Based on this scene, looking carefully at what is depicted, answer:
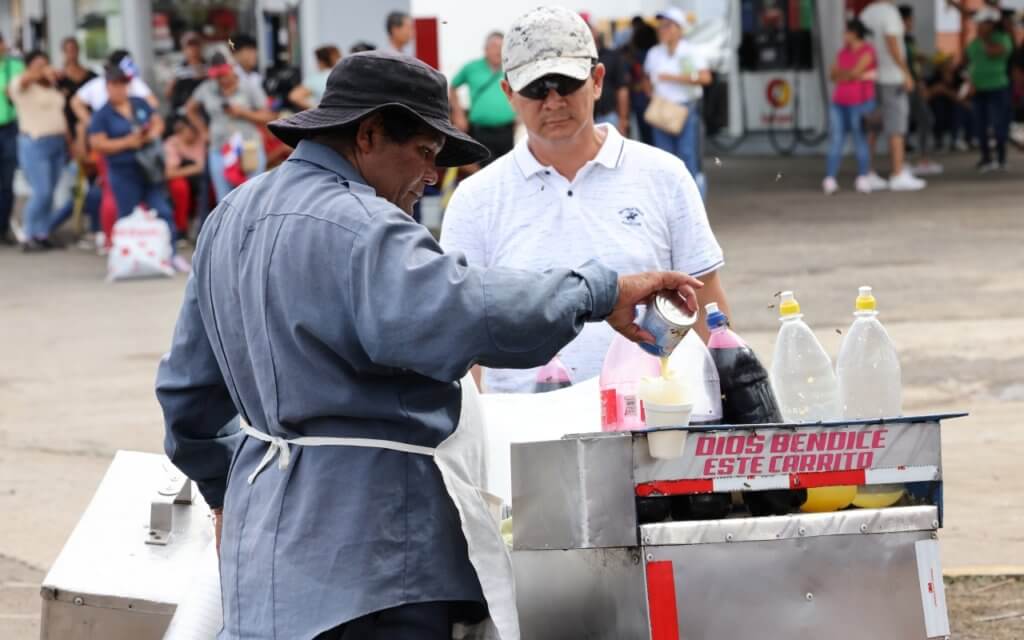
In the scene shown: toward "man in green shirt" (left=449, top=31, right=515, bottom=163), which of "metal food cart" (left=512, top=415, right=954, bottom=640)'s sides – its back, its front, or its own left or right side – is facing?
back

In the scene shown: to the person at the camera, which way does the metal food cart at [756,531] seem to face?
facing the viewer

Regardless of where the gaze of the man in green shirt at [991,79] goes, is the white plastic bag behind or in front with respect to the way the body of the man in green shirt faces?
in front

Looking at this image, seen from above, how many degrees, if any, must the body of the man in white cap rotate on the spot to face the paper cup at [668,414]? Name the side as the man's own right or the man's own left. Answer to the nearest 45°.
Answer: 0° — they already face it

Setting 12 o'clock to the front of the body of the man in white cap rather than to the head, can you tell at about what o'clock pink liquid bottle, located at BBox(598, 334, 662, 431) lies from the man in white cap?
The pink liquid bottle is roughly at 12 o'clock from the man in white cap.

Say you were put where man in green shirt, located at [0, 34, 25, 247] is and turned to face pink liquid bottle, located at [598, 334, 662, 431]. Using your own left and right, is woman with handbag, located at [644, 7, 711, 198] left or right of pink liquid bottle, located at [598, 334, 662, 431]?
left

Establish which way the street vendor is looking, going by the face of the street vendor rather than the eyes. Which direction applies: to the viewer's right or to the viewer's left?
to the viewer's right

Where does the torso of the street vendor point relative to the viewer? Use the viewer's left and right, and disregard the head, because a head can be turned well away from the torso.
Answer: facing away from the viewer and to the right of the viewer

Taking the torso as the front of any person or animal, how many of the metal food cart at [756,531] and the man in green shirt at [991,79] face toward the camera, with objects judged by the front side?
2

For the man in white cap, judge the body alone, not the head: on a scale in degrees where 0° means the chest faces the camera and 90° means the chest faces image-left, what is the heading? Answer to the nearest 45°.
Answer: approximately 0°

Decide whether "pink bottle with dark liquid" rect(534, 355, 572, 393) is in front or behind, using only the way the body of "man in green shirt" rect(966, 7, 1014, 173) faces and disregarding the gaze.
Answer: in front

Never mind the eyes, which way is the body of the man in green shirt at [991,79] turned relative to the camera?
toward the camera

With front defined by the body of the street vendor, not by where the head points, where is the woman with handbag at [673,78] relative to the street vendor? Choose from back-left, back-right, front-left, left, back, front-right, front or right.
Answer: front-left
